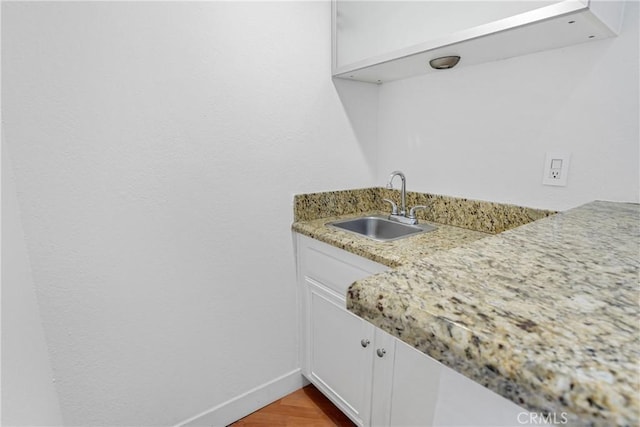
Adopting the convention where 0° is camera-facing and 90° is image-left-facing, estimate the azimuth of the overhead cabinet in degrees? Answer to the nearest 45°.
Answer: approximately 45°

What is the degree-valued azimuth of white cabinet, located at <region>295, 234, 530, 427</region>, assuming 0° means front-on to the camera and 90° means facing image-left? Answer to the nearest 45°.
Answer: approximately 45°

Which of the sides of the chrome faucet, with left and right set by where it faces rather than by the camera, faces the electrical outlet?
left
